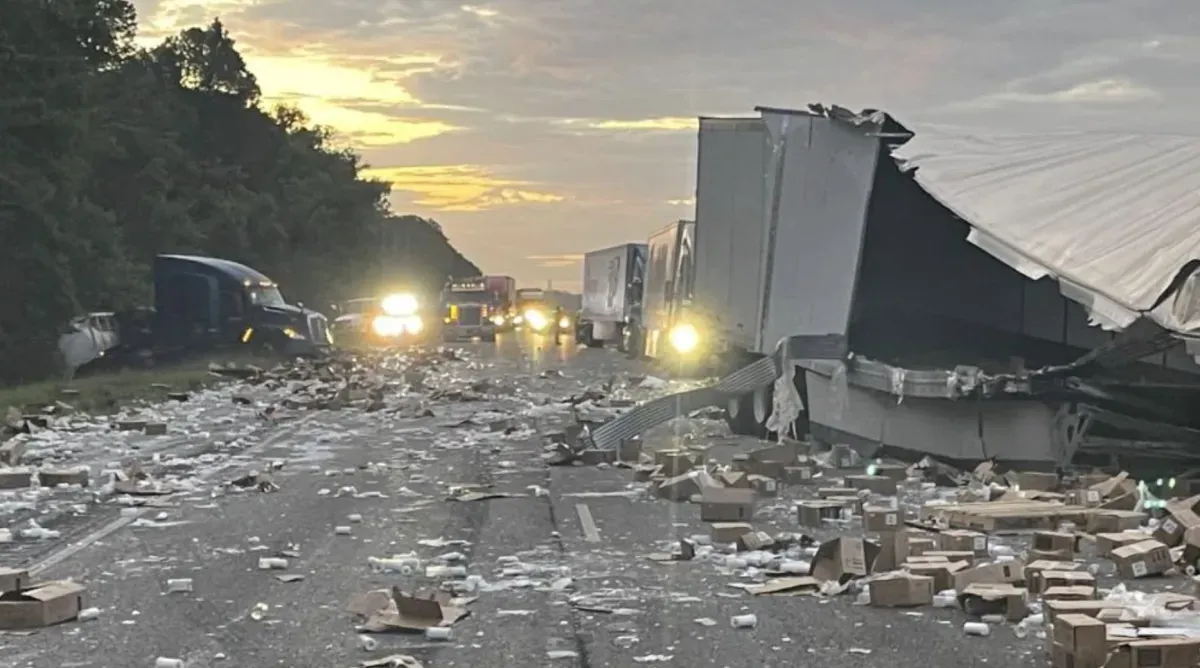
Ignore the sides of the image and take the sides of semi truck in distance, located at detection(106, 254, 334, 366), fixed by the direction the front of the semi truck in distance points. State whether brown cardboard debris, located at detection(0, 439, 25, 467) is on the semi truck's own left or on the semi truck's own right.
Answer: on the semi truck's own right

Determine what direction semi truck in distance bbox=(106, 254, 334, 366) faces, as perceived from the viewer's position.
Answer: facing the viewer and to the right of the viewer

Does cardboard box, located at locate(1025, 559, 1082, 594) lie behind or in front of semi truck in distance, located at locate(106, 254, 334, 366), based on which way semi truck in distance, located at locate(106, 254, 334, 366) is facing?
in front

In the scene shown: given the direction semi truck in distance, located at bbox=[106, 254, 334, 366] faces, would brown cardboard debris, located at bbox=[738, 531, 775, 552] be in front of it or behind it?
in front

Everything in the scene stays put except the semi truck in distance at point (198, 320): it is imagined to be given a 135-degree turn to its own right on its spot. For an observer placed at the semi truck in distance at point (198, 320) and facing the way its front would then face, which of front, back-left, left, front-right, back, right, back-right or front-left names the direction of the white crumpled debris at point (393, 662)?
left

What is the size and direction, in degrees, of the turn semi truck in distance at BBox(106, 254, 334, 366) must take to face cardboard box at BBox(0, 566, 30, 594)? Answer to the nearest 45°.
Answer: approximately 45° to its right

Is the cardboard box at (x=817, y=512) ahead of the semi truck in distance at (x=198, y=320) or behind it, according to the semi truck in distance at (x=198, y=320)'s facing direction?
ahead
